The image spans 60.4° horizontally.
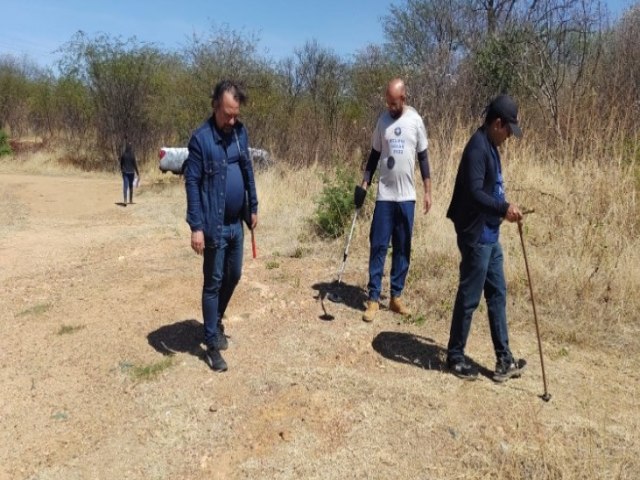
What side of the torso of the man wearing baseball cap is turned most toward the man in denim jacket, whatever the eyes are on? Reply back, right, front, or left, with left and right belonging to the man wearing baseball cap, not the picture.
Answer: back

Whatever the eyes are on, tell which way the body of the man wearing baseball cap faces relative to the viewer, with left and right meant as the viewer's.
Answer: facing to the right of the viewer

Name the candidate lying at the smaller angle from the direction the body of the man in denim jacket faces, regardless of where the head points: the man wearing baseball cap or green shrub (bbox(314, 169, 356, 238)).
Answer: the man wearing baseball cap

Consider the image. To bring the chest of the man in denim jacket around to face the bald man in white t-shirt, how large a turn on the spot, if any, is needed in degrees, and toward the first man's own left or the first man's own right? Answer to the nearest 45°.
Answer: approximately 90° to the first man's own left

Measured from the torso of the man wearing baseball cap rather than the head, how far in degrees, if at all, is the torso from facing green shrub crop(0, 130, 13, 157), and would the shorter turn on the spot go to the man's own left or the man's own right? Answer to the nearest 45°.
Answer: approximately 135° to the man's own left

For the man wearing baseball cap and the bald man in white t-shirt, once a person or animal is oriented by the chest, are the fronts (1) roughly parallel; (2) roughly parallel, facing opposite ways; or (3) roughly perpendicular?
roughly perpendicular

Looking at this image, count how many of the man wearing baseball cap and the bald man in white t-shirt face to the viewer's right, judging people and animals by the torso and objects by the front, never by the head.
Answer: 1

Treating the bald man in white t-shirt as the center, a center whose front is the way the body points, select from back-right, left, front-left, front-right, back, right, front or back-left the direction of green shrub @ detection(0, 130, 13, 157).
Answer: back-right

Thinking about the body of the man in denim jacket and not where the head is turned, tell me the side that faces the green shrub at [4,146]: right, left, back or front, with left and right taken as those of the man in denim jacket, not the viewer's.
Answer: back

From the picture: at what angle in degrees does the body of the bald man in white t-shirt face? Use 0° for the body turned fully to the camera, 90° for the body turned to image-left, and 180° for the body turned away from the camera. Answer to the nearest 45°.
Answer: approximately 0°

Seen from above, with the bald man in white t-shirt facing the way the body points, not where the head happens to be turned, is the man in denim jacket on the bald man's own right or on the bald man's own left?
on the bald man's own right

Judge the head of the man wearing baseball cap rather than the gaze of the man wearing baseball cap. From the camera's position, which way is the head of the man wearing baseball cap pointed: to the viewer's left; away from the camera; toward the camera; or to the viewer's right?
to the viewer's right

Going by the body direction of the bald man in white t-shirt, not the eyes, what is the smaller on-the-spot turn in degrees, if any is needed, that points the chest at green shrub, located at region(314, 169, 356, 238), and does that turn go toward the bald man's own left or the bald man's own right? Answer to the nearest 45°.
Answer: approximately 180°

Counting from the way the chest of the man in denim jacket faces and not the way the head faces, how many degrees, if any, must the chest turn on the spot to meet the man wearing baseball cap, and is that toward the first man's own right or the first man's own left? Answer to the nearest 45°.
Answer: approximately 45° to the first man's own left
